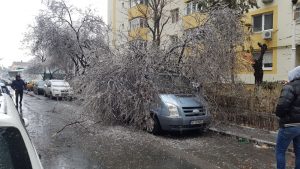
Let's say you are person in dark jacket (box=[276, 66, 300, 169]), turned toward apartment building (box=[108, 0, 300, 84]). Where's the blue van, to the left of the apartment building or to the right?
left

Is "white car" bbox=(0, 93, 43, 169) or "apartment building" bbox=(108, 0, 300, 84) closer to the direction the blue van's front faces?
the white car

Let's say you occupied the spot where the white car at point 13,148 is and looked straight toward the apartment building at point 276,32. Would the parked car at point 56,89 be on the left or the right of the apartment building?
left

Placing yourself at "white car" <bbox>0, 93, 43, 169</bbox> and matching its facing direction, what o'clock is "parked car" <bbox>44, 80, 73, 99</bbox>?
The parked car is roughly at 12 o'clock from the white car.

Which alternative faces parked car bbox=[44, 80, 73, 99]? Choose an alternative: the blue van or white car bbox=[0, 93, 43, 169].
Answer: the white car

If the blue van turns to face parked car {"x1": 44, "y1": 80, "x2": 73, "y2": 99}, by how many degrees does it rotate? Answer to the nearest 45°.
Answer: approximately 180°

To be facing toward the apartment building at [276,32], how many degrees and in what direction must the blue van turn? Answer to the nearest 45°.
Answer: approximately 90° to its left

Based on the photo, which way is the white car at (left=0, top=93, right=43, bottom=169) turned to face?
away from the camera

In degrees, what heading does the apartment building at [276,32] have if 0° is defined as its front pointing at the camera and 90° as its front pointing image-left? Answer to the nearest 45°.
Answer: approximately 45°

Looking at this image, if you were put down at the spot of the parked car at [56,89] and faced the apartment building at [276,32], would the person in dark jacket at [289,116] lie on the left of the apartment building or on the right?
right

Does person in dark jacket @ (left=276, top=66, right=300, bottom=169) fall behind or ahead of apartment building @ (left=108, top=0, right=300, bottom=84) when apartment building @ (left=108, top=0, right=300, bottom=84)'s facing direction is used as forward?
ahead

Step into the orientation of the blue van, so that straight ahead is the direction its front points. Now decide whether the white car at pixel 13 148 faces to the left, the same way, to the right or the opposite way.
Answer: the opposite way

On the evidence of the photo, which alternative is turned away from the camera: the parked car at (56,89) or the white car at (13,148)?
the white car

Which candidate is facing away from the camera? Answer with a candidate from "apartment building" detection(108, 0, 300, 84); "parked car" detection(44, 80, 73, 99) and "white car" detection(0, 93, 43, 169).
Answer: the white car

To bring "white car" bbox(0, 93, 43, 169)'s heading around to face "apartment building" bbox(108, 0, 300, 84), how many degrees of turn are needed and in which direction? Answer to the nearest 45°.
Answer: approximately 45° to its right
